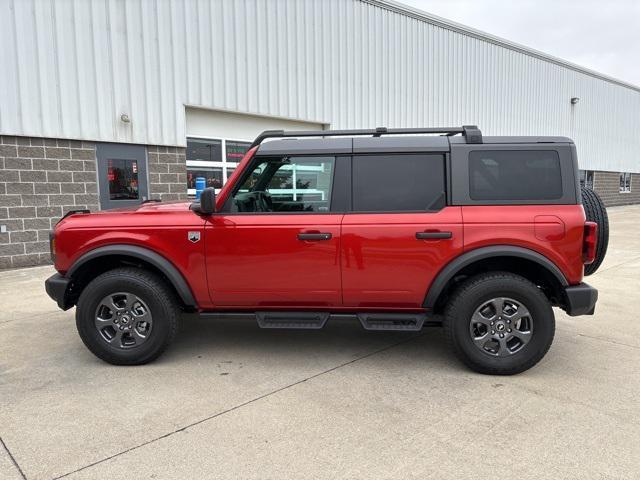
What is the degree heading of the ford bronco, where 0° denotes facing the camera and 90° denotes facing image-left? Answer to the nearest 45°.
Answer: approximately 90°

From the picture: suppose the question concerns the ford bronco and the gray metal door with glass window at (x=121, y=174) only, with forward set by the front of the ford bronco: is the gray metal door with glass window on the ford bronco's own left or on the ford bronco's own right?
on the ford bronco's own right
